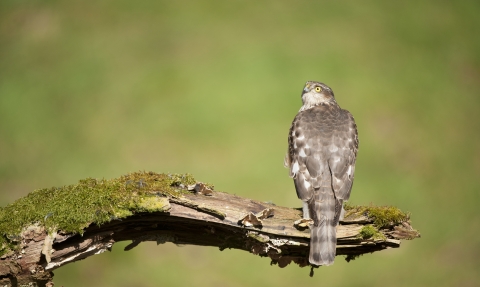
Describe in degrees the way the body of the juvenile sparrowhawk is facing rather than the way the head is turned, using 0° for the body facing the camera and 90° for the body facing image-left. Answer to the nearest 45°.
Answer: approximately 180°
